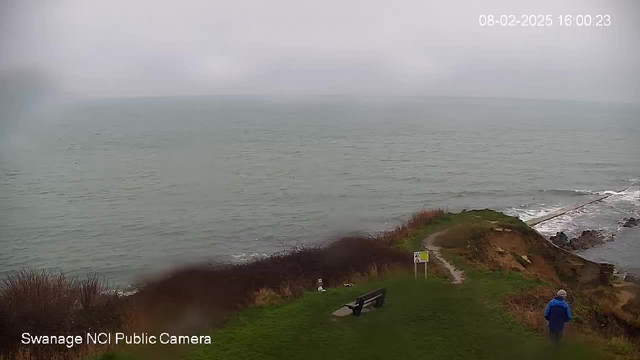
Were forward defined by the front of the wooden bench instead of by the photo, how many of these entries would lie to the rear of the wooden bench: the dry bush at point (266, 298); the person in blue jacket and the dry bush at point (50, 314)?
1

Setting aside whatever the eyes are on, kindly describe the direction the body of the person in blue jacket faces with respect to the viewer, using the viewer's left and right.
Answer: facing away from the viewer

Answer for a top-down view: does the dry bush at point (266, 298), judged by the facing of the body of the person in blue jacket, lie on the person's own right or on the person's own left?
on the person's own left

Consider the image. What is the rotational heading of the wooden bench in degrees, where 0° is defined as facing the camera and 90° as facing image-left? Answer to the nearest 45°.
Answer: approximately 135°

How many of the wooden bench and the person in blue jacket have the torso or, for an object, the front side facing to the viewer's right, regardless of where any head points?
0

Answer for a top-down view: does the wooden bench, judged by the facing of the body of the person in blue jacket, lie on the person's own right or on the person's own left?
on the person's own left

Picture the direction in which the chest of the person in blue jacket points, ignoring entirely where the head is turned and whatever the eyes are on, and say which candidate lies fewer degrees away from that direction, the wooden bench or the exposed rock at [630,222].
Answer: the exposed rock

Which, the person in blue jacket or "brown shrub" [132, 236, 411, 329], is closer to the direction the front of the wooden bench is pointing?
the brown shrub

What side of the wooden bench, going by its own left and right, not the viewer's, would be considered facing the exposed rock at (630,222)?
right

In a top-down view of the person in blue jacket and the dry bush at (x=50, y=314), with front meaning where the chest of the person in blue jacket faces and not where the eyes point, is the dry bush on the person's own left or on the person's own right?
on the person's own left

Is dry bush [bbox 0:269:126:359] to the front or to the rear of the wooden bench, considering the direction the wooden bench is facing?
to the front

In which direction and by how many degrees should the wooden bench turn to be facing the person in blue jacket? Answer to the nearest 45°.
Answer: approximately 180°

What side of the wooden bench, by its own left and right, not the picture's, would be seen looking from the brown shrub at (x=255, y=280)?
front

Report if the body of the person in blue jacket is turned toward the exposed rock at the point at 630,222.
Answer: yes

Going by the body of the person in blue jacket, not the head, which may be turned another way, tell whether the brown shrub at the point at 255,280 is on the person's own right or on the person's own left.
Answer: on the person's own left
